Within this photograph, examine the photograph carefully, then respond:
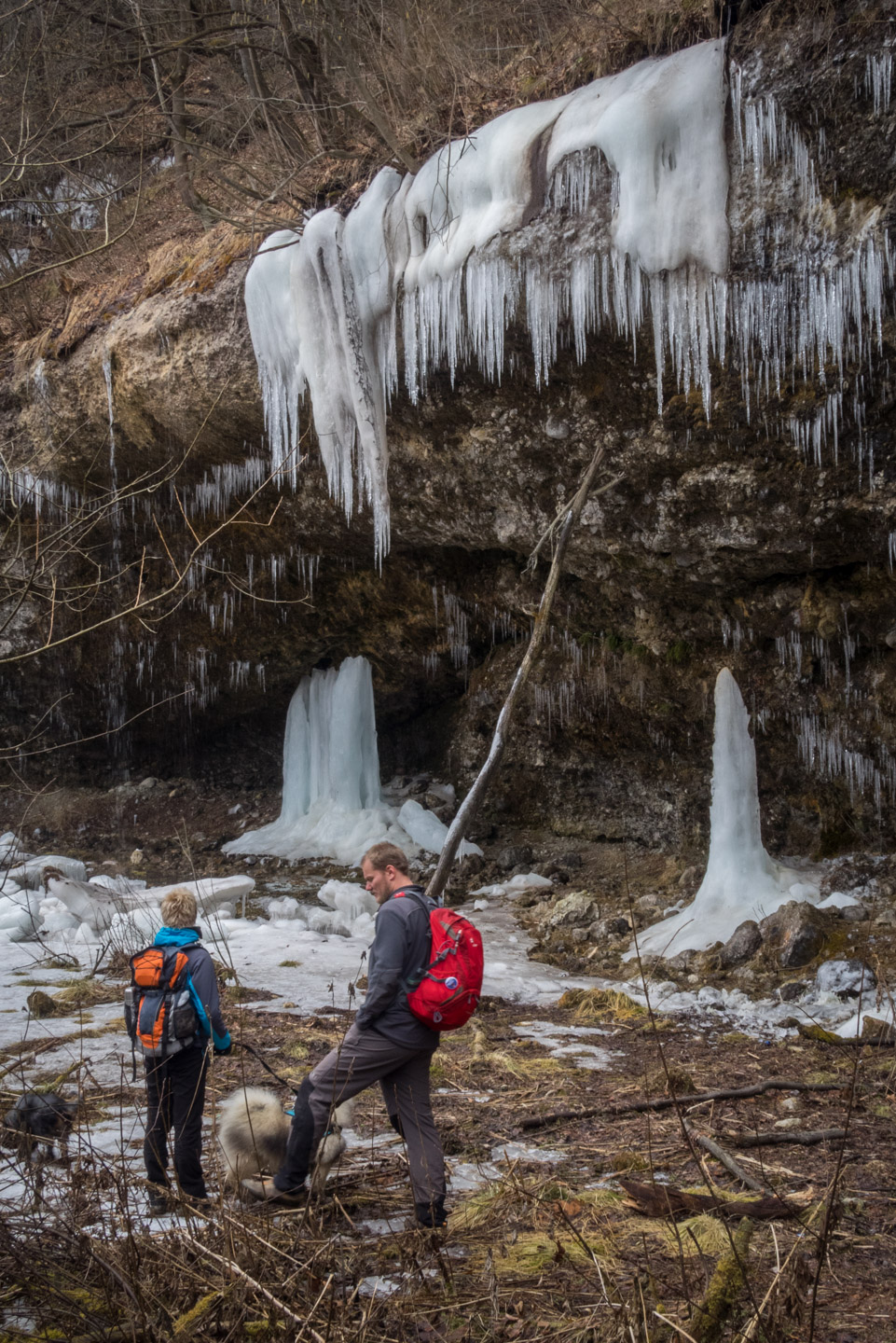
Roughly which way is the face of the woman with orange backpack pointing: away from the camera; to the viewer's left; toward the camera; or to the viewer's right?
away from the camera

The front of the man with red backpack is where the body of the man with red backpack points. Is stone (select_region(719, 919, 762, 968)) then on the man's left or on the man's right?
on the man's right

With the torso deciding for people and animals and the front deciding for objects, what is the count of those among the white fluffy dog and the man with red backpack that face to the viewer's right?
1

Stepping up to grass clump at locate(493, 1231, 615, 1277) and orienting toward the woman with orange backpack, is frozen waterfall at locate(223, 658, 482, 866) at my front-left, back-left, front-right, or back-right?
front-right

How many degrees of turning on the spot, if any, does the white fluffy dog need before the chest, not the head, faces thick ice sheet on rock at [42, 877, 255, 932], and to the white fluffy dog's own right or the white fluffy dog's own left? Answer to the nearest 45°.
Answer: approximately 90° to the white fluffy dog's own left

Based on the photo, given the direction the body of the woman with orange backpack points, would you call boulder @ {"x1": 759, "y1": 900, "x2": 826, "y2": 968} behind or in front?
in front

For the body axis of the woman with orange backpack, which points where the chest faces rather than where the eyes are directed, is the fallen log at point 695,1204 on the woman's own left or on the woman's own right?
on the woman's own right

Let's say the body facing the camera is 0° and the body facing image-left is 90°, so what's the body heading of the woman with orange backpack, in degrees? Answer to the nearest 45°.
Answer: approximately 225°
